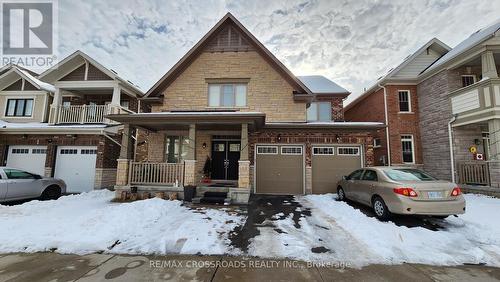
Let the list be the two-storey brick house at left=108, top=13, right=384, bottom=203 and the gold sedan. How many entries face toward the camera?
1

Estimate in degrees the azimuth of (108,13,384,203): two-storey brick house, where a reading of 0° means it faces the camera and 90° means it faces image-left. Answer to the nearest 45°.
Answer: approximately 0°

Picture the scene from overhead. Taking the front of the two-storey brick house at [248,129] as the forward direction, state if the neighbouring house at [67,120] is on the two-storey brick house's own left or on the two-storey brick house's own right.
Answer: on the two-storey brick house's own right

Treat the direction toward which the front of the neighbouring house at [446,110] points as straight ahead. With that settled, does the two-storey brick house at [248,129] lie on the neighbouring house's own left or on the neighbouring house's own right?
on the neighbouring house's own right

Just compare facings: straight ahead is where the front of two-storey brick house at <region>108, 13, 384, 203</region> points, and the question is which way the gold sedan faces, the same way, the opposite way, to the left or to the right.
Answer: the opposite way

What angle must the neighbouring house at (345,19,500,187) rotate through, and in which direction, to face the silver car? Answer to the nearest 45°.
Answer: approximately 90° to its right

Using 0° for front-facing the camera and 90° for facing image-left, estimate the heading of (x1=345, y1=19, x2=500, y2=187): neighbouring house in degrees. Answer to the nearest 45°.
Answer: approximately 315°

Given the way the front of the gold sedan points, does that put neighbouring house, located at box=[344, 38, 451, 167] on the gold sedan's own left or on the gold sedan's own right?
on the gold sedan's own right

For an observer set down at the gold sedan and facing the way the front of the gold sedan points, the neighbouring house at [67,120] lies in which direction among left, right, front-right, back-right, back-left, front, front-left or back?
front-left

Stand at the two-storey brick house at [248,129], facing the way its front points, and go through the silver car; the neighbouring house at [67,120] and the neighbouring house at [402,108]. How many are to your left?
1

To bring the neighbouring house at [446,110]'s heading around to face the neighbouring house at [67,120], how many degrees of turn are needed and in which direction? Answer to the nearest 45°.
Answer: approximately 90° to its right

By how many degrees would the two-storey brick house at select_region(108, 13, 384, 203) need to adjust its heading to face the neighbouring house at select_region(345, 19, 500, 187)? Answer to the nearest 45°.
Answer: approximately 90° to its left

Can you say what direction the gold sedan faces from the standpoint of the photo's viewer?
facing away from the viewer and to the left of the viewer
